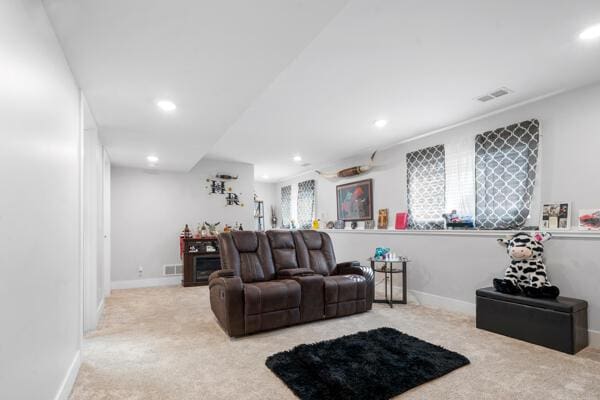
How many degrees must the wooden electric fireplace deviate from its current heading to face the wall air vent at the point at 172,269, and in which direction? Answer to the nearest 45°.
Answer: approximately 135° to its right

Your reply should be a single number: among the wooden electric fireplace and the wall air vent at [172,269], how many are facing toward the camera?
2

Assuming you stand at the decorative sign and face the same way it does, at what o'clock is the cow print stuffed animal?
The cow print stuffed animal is roughly at 11 o'clock from the decorative sign.

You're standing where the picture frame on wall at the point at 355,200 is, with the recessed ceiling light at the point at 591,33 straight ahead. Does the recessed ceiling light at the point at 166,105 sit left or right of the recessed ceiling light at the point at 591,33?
right

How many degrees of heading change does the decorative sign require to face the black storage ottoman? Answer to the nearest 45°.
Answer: approximately 45° to its left

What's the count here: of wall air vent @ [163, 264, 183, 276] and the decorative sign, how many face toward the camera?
2

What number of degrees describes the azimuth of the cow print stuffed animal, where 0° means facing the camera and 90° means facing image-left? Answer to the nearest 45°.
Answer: approximately 45°

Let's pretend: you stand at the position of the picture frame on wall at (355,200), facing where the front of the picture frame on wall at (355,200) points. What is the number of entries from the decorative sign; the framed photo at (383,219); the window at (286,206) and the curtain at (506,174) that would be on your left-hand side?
2

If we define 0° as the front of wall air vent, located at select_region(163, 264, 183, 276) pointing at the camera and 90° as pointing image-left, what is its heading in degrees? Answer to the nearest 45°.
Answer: approximately 0°

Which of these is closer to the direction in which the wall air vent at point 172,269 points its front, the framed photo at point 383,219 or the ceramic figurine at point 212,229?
the framed photo
